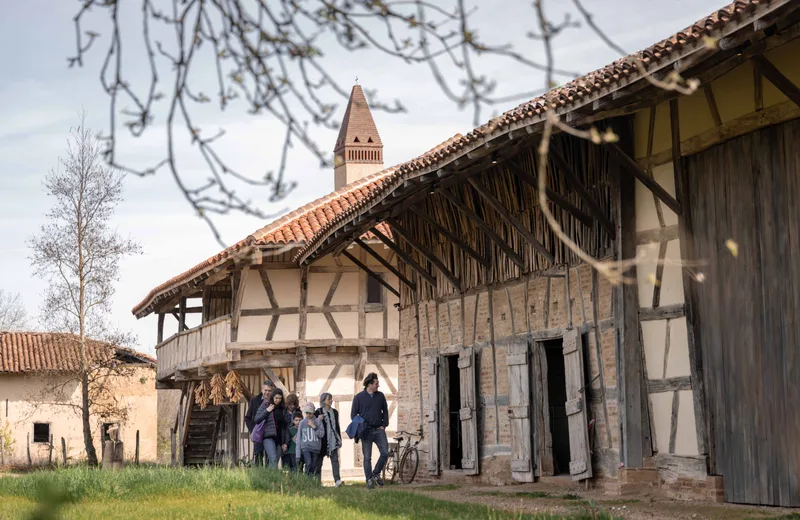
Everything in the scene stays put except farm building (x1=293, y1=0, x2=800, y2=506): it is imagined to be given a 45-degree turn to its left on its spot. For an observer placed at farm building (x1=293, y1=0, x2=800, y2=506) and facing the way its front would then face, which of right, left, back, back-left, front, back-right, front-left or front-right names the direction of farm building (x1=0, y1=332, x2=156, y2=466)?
back-right

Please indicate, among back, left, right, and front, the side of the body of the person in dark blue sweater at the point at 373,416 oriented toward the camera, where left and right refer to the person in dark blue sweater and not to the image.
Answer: front

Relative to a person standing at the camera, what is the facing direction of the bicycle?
facing the viewer and to the right of the viewer

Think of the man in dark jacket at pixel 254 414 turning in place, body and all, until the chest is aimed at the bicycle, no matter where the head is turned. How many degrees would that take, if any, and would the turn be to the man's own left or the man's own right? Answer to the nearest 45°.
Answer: approximately 90° to the man's own left

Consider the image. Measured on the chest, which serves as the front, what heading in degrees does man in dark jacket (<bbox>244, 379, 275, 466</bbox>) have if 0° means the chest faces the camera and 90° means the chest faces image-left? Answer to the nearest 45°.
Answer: approximately 315°

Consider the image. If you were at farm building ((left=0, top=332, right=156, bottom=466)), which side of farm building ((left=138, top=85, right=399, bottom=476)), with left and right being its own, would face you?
right

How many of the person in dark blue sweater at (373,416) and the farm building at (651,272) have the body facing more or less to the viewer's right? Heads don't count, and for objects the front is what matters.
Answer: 0

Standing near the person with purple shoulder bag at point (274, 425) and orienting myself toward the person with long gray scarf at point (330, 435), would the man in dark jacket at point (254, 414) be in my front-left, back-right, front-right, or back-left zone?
back-left

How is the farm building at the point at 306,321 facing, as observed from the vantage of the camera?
facing the viewer and to the left of the viewer

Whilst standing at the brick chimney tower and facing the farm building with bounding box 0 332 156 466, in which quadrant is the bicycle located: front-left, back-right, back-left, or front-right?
back-left
